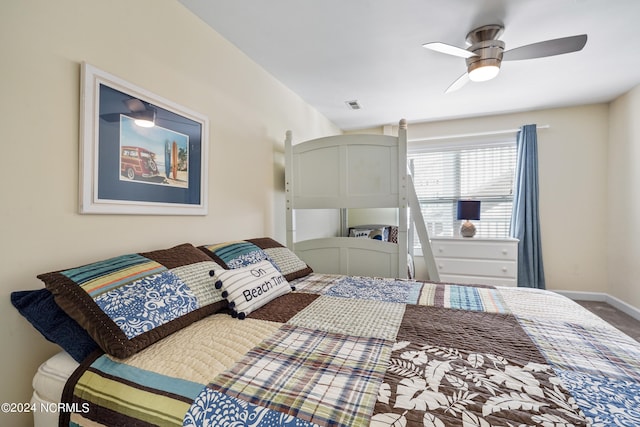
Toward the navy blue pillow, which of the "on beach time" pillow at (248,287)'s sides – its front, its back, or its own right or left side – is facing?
right

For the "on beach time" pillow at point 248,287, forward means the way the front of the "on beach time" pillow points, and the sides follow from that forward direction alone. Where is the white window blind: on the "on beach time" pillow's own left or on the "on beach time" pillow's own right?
on the "on beach time" pillow's own left

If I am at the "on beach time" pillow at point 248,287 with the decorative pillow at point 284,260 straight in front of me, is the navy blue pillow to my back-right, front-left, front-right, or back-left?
back-left

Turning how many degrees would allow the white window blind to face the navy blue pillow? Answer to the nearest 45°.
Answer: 0° — it already faces it

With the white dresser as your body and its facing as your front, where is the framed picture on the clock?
The framed picture is roughly at 1 o'clock from the white dresser.

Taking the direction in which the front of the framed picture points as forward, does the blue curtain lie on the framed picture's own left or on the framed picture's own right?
on the framed picture's own left

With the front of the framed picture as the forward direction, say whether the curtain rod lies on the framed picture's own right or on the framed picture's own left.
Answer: on the framed picture's own left

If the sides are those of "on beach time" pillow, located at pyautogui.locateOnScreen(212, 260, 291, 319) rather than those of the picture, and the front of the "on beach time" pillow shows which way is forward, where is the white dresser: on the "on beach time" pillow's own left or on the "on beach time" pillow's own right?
on the "on beach time" pillow's own left

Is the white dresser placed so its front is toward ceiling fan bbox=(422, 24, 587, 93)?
yes

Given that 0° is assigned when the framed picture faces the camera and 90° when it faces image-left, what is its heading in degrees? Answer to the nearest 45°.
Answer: approximately 315°
